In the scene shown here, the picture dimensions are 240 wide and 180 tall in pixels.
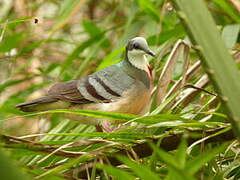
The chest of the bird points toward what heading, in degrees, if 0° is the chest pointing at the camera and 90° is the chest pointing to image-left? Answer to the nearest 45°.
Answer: approximately 270°

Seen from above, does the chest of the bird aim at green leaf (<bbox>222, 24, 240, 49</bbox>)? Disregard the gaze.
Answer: yes

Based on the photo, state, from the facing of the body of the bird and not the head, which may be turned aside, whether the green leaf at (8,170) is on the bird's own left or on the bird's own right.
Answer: on the bird's own right

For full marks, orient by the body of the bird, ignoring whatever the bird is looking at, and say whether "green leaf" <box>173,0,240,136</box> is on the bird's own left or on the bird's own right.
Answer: on the bird's own right
